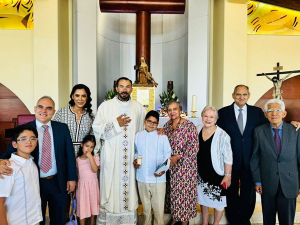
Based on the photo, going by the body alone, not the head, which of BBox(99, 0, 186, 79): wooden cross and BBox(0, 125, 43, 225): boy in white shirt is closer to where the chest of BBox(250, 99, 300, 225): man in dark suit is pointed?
the boy in white shirt

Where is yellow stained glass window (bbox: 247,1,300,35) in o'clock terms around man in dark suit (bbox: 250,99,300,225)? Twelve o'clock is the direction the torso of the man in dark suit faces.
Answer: The yellow stained glass window is roughly at 6 o'clock from the man in dark suit.

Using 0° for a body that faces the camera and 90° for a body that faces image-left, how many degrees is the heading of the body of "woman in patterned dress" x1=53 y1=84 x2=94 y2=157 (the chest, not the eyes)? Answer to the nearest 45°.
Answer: approximately 0°

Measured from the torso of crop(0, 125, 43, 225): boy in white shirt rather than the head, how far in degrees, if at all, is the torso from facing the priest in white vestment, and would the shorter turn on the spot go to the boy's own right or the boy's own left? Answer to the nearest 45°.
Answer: approximately 90° to the boy's own left

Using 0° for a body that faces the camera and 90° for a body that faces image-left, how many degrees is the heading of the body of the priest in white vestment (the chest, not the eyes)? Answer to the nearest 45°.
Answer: approximately 0°
